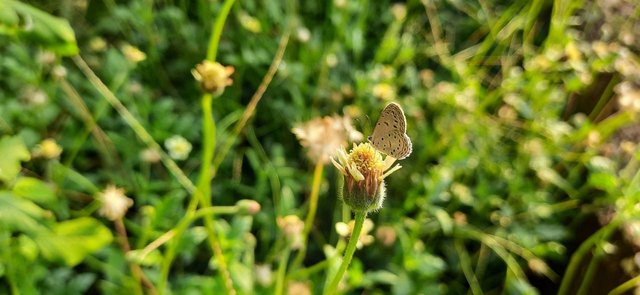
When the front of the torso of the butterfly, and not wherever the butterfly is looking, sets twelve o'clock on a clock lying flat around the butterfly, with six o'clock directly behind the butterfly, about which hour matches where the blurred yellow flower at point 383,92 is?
The blurred yellow flower is roughly at 3 o'clock from the butterfly.

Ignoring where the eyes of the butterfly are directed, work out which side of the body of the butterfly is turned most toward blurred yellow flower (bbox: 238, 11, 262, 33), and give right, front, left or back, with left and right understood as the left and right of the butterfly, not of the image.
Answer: right

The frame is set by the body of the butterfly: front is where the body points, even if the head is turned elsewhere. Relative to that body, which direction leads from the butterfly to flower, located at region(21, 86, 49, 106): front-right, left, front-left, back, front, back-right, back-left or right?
front-right

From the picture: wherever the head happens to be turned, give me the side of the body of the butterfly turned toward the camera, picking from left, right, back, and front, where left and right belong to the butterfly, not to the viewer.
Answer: left
